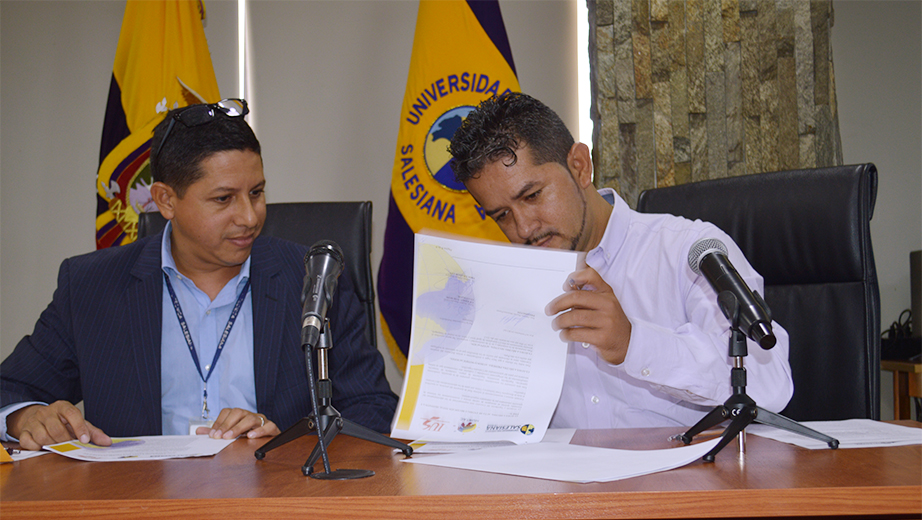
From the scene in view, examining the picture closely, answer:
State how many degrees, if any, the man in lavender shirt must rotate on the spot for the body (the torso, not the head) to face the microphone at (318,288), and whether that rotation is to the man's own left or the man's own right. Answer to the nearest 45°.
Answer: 0° — they already face it

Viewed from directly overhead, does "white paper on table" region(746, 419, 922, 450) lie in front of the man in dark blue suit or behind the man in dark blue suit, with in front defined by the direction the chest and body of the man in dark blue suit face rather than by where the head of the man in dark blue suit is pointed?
in front

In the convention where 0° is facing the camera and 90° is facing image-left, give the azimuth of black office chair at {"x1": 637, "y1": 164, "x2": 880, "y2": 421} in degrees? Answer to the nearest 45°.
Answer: approximately 45°

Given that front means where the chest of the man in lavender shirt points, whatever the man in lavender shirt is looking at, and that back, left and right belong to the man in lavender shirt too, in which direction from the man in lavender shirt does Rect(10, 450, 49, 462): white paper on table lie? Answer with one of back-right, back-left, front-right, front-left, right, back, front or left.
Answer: front

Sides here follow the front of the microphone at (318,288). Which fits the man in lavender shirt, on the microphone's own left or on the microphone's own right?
on the microphone's own right

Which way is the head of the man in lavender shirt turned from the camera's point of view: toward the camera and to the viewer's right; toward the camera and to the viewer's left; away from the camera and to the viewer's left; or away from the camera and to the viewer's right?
toward the camera and to the viewer's left

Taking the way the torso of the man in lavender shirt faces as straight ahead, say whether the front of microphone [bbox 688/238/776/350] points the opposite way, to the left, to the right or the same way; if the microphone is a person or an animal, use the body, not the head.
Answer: to the right

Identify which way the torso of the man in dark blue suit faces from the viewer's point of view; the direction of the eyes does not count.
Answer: toward the camera

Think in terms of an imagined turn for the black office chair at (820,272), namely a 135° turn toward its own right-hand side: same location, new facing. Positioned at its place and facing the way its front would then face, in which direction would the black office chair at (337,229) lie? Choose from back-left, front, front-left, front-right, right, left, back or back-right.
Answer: left

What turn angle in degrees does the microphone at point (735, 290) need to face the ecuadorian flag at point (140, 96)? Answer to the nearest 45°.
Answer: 0° — it already faces it

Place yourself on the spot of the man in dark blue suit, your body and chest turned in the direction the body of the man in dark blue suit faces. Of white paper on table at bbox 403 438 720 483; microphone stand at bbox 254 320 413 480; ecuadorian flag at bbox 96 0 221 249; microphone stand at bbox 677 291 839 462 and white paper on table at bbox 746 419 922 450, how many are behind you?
1

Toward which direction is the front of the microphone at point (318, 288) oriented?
away from the camera

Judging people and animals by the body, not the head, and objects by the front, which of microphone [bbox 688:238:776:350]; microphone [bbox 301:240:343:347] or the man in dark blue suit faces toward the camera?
the man in dark blue suit

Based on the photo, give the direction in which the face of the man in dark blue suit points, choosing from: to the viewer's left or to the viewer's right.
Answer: to the viewer's right

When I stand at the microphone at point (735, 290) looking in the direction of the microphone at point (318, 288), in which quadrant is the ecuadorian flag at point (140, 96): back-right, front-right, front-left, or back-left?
front-right
